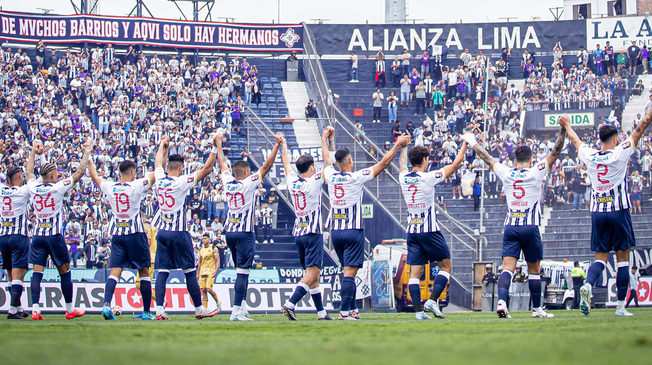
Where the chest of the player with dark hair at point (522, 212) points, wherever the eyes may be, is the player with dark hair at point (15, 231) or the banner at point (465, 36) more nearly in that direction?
the banner

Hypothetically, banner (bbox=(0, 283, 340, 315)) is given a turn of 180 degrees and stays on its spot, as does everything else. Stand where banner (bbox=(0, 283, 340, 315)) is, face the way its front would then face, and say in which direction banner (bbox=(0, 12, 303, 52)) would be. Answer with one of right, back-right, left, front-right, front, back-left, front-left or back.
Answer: front

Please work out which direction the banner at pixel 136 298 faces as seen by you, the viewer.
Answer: facing the viewer

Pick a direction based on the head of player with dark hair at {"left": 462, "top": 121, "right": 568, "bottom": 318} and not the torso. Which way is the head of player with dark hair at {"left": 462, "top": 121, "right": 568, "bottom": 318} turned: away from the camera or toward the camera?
away from the camera

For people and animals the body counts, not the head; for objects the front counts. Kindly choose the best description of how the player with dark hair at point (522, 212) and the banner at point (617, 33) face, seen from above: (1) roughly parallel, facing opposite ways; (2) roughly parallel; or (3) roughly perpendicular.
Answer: roughly parallel, facing opposite ways

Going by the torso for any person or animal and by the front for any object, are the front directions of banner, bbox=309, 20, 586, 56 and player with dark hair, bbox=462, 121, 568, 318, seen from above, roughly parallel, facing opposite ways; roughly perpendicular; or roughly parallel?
roughly parallel, facing opposite ways

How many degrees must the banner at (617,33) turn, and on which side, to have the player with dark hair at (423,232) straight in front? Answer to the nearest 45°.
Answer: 0° — it already faces them

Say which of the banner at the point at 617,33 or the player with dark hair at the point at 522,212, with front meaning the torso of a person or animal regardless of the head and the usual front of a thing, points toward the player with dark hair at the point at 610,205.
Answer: the banner

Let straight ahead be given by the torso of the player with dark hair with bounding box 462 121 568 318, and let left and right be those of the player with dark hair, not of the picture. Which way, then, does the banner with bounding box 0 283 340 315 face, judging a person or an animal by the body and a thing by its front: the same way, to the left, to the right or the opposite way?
the opposite way

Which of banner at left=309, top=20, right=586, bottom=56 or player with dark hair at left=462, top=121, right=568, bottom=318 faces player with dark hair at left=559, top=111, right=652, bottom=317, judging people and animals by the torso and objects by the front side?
the banner

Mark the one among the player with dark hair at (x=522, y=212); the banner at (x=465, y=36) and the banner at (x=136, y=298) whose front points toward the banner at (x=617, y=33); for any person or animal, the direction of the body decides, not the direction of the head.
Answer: the player with dark hair

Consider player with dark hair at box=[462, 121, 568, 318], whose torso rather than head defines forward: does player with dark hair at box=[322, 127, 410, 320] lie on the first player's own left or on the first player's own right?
on the first player's own left

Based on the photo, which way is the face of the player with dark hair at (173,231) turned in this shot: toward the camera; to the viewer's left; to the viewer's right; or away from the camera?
away from the camera

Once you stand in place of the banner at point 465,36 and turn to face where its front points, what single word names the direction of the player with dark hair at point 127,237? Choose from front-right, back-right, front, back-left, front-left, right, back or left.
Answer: front

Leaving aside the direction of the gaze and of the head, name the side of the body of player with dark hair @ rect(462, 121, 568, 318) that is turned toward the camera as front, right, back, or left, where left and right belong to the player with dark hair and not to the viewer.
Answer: back

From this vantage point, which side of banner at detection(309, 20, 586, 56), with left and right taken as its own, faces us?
front

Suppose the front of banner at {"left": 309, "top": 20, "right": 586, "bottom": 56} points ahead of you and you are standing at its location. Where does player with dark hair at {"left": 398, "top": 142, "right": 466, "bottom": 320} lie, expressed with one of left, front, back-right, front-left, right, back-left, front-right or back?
front

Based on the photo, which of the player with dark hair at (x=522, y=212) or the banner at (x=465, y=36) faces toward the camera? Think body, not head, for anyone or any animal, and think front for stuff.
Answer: the banner

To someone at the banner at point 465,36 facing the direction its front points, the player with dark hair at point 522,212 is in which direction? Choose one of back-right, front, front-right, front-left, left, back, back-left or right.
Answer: front

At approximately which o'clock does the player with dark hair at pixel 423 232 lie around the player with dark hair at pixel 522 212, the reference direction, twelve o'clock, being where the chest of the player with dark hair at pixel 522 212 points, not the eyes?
the player with dark hair at pixel 423 232 is roughly at 9 o'clock from the player with dark hair at pixel 522 212.

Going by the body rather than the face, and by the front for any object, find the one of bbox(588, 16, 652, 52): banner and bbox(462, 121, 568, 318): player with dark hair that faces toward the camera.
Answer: the banner

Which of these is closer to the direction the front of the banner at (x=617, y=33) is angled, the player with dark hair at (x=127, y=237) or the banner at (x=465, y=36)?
the player with dark hair
